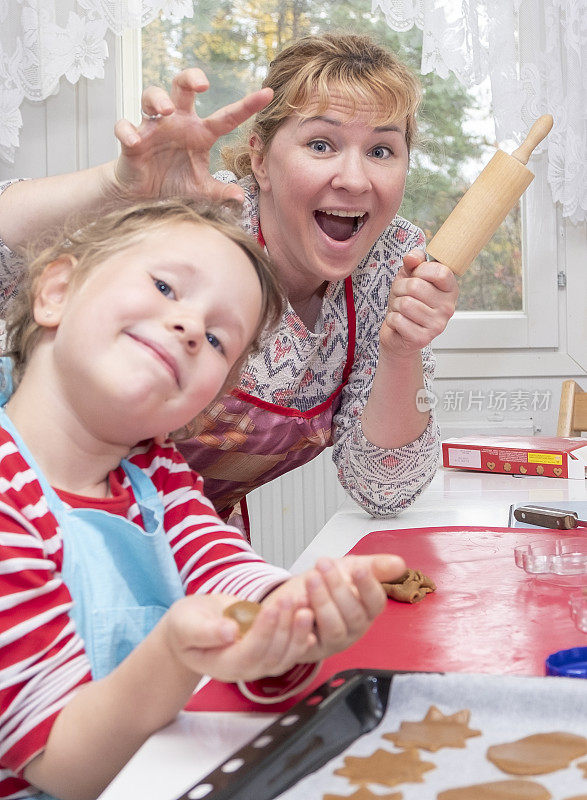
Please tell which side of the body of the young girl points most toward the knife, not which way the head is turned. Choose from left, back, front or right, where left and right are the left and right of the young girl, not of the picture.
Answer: left

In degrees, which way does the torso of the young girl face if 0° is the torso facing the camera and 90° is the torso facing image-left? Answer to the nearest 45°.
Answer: approximately 315°

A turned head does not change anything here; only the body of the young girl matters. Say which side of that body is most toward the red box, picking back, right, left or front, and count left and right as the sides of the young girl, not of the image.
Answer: left

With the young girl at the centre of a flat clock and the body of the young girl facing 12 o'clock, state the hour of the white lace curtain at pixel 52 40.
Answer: The white lace curtain is roughly at 7 o'clock from the young girl.

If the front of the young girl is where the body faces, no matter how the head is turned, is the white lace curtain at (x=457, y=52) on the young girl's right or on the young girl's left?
on the young girl's left
